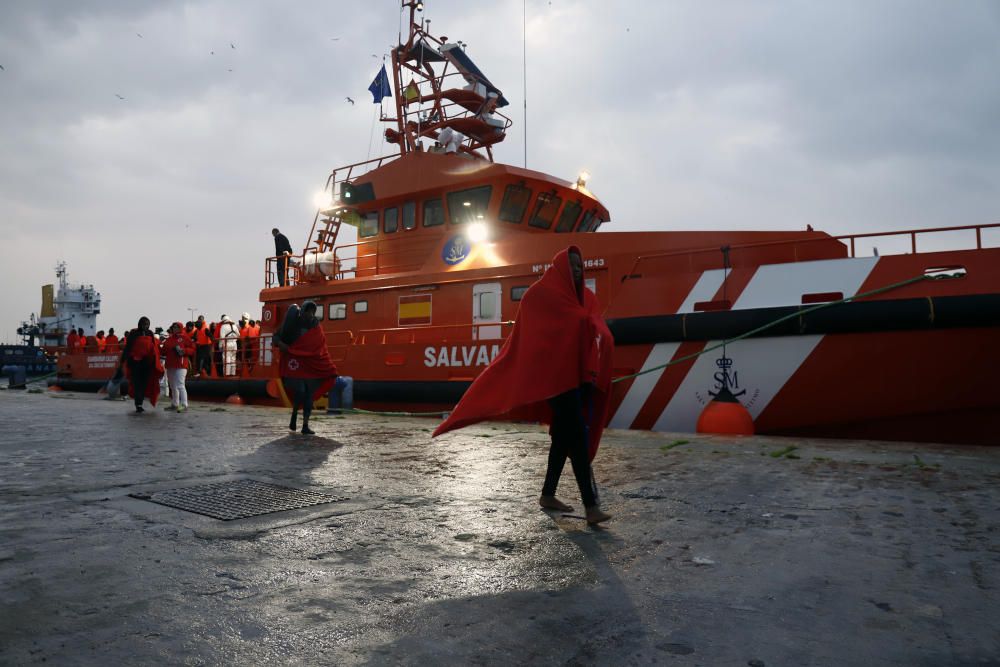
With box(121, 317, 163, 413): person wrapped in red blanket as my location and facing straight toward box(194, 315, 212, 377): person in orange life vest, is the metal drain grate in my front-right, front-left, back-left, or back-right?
back-right

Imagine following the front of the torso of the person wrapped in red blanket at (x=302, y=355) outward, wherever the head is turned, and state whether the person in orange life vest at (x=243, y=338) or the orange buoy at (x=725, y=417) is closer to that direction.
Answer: the orange buoy

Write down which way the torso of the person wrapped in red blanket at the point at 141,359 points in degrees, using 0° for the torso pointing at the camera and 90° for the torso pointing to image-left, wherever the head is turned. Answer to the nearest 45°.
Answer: approximately 0°

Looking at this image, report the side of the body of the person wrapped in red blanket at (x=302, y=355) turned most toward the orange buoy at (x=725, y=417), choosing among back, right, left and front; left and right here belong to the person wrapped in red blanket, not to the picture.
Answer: left

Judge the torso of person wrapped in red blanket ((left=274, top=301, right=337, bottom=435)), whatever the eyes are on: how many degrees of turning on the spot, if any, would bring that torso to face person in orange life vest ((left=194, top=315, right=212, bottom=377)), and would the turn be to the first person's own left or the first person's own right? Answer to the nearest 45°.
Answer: approximately 180°

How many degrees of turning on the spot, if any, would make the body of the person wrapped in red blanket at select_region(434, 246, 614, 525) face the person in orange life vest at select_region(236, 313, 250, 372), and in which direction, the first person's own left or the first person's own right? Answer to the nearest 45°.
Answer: approximately 180°

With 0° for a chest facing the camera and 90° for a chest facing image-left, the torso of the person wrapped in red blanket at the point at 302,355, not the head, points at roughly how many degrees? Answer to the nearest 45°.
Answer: approximately 0°

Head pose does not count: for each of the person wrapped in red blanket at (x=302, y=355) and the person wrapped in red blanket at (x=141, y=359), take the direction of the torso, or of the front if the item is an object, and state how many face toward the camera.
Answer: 2

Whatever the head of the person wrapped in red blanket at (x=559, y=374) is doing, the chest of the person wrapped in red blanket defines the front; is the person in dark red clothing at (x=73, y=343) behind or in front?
behind

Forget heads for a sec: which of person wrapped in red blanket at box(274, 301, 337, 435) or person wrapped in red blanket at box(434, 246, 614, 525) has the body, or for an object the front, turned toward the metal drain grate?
person wrapped in red blanket at box(274, 301, 337, 435)

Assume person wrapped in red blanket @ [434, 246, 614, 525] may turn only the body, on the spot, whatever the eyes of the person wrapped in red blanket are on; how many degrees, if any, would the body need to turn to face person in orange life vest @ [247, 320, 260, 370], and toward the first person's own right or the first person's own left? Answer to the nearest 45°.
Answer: approximately 180°
